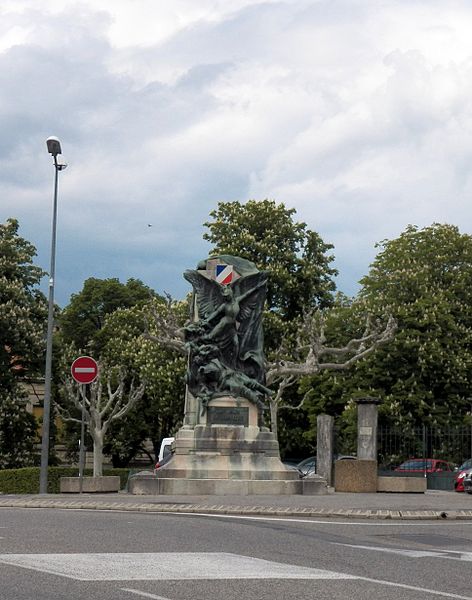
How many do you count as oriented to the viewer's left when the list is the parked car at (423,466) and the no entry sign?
1

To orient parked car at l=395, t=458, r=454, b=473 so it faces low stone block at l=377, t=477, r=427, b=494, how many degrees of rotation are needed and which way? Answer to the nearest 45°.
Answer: approximately 90° to its left

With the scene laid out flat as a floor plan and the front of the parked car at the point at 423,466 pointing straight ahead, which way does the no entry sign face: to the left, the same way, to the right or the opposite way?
to the left

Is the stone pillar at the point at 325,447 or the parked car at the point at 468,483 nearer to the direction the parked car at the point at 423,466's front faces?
the stone pillar

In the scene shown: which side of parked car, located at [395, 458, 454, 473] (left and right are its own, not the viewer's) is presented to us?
left

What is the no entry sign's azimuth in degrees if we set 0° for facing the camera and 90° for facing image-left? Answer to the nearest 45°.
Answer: approximately 0°

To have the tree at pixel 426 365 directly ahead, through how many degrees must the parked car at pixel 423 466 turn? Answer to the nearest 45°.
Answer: approximately 90° to its right

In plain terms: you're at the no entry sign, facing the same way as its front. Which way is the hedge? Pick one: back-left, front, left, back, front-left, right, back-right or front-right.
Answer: back
